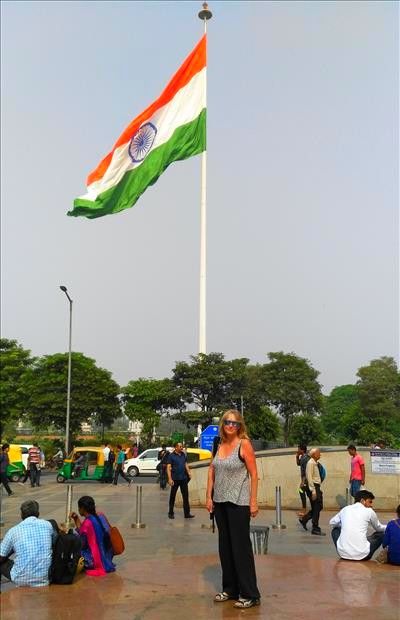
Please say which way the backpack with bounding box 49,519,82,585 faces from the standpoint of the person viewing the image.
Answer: facing the viewer

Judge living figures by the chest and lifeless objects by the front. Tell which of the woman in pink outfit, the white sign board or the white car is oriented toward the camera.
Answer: the white sign board

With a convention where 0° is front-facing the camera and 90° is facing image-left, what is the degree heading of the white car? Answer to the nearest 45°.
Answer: approximately 90°

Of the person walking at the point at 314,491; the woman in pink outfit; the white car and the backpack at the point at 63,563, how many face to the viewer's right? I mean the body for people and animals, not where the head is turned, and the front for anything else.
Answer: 1

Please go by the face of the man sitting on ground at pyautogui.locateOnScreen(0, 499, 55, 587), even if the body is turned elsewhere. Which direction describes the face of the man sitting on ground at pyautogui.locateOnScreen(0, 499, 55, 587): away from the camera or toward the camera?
away from the camera
